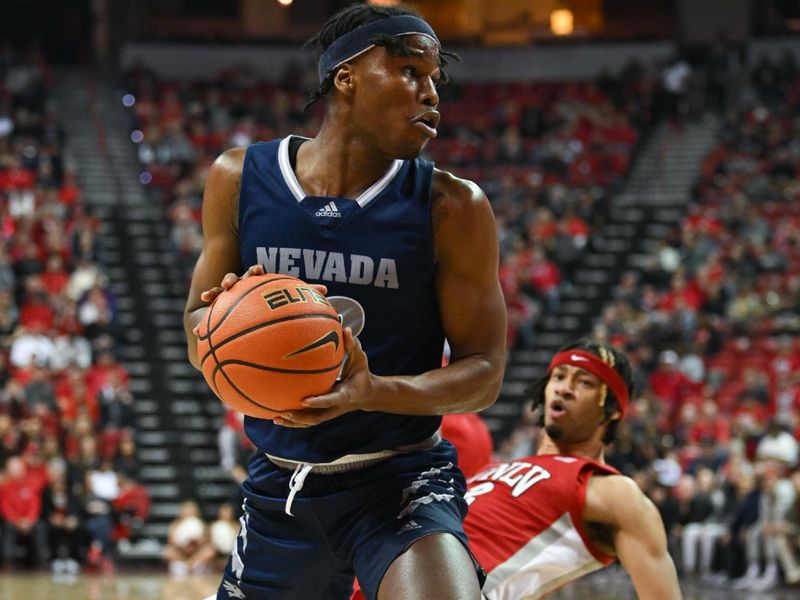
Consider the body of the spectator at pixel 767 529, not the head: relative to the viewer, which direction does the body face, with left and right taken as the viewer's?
facing the viewer and to the left of the viewer

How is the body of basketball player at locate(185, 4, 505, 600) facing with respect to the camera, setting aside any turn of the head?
toward the camera

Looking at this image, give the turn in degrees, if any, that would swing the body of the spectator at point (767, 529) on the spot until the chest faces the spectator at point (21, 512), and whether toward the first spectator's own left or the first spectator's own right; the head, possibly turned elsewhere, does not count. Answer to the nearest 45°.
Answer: approximately 45° to the first spectator's own right

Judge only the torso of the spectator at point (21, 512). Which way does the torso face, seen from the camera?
toward the camera

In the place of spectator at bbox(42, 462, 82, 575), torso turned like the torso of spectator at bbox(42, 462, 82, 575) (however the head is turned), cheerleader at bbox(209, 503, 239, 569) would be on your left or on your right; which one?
on your left

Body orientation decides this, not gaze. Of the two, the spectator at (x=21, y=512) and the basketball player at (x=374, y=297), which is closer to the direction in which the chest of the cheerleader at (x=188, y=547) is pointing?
the basketball player

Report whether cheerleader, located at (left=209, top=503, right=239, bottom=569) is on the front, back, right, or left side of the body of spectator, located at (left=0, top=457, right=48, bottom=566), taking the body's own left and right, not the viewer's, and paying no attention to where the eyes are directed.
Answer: left

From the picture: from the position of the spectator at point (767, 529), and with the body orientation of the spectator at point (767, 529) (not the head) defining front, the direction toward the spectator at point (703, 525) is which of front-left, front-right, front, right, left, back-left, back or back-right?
right

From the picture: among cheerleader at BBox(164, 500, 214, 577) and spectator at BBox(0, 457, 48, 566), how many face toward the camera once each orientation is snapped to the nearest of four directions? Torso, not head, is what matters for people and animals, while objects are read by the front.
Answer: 2

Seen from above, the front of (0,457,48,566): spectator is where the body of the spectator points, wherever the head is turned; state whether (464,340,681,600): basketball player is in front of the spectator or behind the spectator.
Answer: in front

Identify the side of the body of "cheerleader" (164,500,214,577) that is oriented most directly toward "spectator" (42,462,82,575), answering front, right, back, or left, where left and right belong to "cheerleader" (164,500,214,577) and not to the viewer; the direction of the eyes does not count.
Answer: right

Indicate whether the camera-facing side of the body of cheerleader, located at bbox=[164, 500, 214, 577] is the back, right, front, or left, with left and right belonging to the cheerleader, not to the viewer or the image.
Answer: front
